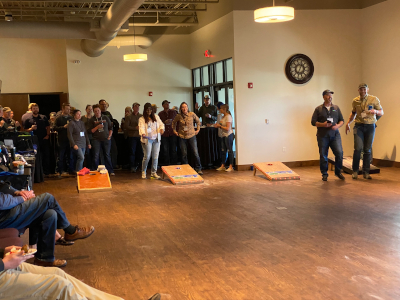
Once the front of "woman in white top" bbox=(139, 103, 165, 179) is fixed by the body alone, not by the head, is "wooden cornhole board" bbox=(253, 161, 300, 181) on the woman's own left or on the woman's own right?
on the woman's own left

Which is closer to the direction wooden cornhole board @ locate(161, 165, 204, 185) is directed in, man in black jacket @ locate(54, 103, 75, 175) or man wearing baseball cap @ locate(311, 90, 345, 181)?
the man wearing baseball cap

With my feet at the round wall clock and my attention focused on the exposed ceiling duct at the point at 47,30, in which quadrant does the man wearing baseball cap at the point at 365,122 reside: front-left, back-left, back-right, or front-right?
back-left

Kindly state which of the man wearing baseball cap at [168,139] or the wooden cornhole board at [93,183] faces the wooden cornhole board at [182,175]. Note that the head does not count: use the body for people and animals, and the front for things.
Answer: the man wearing baseball cap
